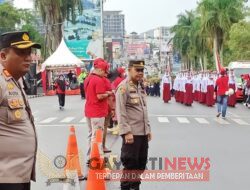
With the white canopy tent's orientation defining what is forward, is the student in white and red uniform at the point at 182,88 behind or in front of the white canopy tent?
in front

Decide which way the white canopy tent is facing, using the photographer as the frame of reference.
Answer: facing the viewer

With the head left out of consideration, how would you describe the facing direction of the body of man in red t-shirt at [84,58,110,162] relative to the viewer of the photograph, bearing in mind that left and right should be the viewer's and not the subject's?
facing away from the viewer and to the right of the viewer

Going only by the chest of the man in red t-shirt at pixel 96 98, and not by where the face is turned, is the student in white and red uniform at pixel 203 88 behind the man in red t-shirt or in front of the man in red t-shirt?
in front

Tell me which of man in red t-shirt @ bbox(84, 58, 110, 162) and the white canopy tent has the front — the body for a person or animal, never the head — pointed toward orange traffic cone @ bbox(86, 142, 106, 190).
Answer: the white canopy tent

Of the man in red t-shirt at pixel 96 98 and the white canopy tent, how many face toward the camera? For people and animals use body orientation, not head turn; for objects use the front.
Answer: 1

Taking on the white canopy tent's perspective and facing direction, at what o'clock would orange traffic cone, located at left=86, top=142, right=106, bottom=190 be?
The orange traffic cone is roughly at 12 o'clock from the white canopy tent.

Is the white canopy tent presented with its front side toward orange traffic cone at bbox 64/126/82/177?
yes

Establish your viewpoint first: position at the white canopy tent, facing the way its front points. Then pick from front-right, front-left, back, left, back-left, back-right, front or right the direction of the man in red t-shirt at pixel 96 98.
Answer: front
